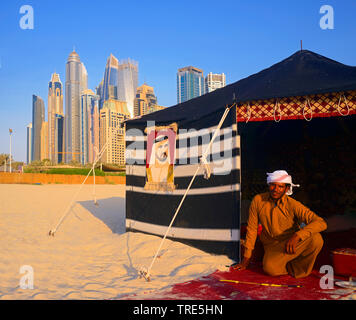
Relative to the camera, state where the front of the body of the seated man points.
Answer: toward the camera
